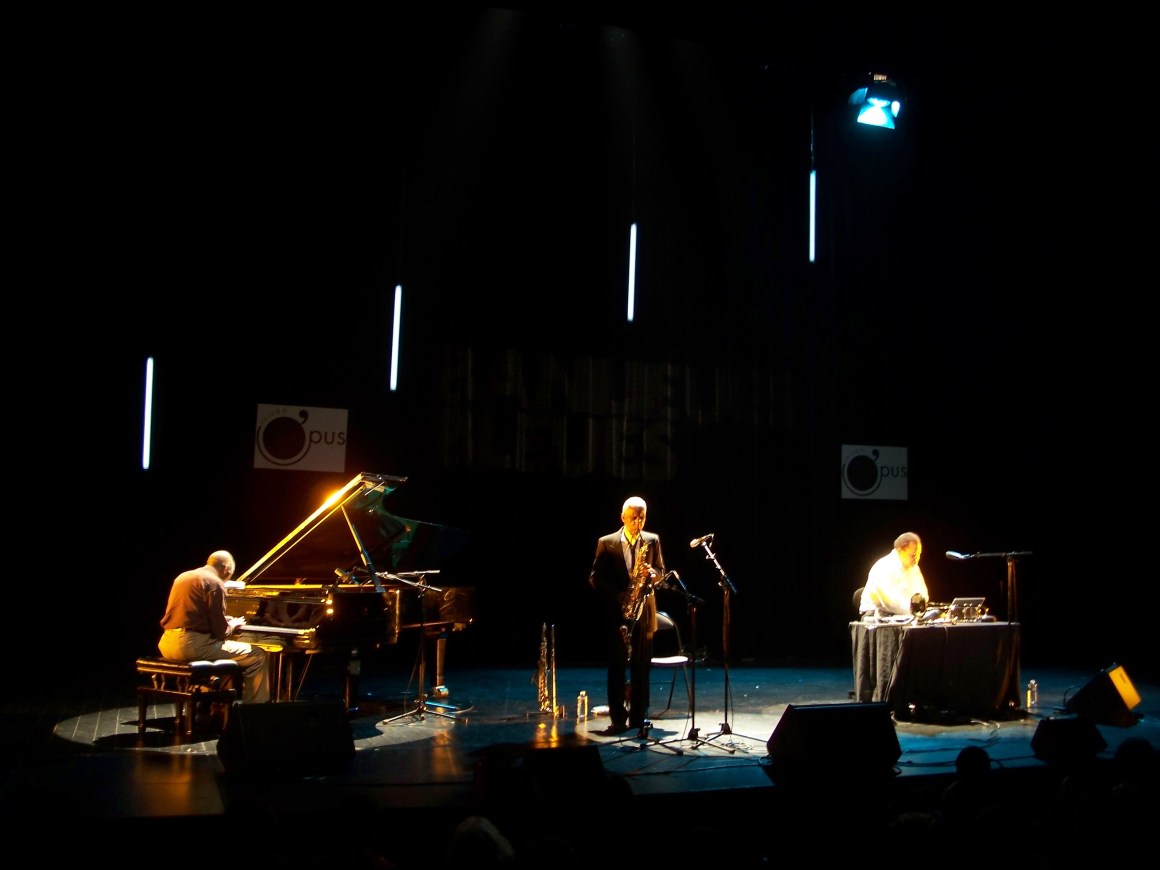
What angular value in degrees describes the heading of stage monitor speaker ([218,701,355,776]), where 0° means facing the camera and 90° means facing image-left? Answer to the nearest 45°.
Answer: approximately 180°

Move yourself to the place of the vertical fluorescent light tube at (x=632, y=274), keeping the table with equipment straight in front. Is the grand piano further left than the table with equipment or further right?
right

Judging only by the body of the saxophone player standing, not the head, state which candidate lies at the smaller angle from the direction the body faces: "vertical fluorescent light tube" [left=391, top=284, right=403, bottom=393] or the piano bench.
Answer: the piano bench

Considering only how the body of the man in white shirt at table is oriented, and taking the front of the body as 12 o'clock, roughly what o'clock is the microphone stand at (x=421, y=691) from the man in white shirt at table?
The microphone stand is roughly at 4 o'clock from the man in white shirt at table.

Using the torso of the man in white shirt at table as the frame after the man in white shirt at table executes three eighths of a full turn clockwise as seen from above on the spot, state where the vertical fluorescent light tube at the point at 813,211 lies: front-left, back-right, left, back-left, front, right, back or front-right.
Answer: right

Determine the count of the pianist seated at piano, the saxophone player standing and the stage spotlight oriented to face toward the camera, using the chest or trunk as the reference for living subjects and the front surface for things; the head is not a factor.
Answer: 2

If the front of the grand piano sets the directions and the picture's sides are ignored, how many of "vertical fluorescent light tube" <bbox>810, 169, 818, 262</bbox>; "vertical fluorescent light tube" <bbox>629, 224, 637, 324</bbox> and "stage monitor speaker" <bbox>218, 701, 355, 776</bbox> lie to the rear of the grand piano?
2

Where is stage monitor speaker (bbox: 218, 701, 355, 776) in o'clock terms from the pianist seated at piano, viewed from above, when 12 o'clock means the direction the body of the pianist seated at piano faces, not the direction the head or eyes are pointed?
The stage monitor speaker is roughly at 4 o'clock from the pianist seated at piano.

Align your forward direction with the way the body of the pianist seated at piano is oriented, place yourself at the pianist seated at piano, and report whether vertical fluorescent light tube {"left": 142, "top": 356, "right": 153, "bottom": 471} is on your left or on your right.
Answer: on your left

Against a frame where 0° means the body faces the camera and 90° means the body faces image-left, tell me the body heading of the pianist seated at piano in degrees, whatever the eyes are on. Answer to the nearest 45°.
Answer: approximately 225°
